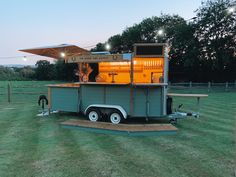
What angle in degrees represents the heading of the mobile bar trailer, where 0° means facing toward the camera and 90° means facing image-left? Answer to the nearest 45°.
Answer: approximately 270°

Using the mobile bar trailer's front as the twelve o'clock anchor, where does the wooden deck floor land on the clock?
The wooden deck floor is roughly at 3 o'clock from the mobile bar trailer.
